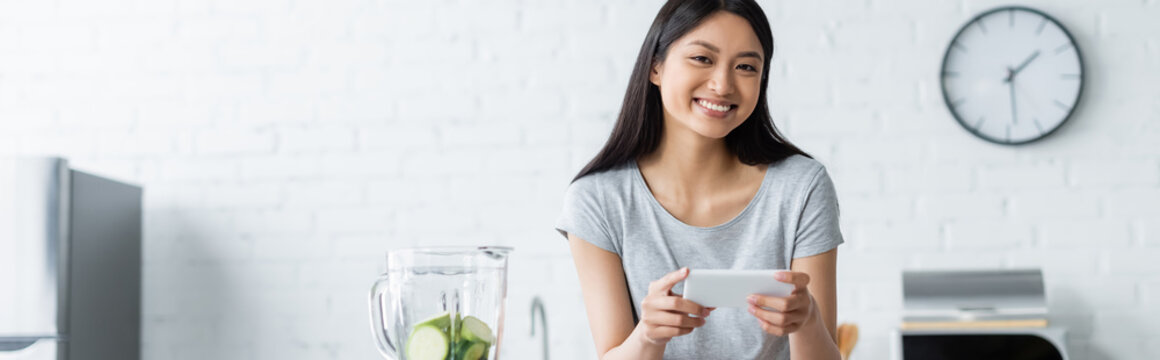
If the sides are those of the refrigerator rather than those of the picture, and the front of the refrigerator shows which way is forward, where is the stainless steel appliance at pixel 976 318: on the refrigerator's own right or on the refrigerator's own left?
on the refrigerator's own left

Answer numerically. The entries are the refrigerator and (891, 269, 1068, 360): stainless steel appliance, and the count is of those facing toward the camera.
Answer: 2

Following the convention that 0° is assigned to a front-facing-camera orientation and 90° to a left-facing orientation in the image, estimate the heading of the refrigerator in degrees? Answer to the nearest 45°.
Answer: approximately 0°

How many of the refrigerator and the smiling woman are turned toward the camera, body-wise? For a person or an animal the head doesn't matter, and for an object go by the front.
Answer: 2

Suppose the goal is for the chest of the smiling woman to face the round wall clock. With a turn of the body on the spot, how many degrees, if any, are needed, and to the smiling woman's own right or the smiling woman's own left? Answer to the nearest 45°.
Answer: approximately 135° to the smiling woman's own left
